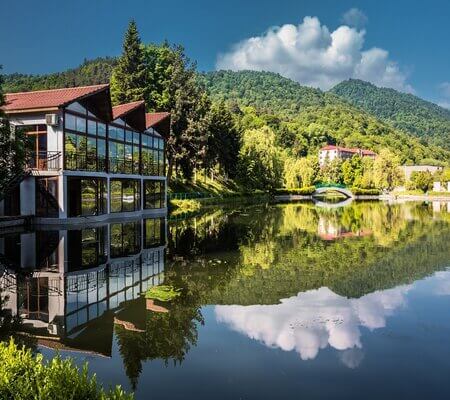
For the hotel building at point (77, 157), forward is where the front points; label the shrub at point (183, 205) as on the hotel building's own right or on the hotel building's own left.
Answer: on the hotel building's own left

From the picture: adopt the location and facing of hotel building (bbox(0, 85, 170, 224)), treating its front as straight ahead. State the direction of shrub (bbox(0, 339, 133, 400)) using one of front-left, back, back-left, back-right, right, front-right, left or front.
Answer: front-right

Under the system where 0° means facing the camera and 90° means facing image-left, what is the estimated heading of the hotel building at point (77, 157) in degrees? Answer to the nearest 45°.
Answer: approximately 315°
